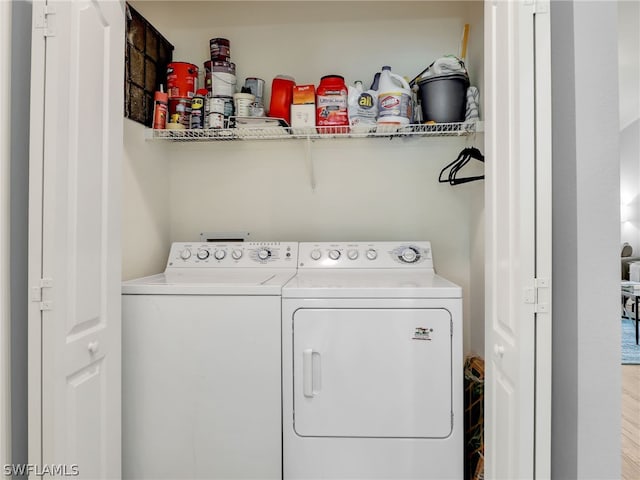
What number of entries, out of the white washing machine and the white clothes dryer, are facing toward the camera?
2

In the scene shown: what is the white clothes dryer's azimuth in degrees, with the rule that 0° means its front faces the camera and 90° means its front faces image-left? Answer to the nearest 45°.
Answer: approximately 0°

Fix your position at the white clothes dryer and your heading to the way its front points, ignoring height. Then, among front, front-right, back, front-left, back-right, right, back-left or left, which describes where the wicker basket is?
back-left

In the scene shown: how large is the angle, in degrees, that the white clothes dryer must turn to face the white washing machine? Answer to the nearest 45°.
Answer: approximately 90° to its right
